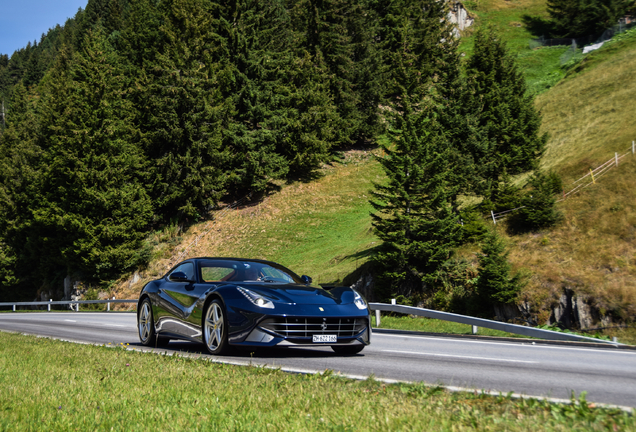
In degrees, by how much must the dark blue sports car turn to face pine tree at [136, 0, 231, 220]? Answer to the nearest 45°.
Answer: approximately 135° to its left

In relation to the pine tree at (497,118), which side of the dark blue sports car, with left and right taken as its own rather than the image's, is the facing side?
left

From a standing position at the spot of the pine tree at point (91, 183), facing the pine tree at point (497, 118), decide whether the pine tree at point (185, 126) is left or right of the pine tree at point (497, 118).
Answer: left

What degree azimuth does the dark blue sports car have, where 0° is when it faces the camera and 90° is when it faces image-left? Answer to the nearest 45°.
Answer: approximately 315°

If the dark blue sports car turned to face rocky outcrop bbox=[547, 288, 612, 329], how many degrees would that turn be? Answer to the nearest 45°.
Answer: approximately 90° to its left

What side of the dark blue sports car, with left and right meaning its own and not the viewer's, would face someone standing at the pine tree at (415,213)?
left

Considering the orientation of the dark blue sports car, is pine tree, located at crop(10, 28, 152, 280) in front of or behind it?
behind
